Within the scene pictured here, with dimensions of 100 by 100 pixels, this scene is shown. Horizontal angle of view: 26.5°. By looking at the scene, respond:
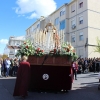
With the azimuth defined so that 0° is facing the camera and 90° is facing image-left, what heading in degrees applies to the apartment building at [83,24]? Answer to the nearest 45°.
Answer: approximately 45°

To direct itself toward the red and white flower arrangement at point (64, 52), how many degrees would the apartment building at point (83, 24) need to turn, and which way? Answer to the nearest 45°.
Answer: approximately 45° to its left

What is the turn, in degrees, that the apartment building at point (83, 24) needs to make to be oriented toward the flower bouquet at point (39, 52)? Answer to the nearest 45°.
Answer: approximately 45° to its left

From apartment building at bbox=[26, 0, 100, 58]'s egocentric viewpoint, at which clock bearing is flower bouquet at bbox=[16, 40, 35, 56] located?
The flower bouquet is roughly at 11 o'clock from the apartment building.
